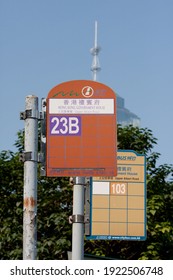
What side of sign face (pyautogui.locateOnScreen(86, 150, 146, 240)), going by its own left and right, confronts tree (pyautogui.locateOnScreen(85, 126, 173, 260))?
back

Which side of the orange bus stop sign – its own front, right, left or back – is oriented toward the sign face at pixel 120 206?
back

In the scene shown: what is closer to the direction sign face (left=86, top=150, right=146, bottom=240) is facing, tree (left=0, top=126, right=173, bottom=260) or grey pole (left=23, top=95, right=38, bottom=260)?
the grey pole

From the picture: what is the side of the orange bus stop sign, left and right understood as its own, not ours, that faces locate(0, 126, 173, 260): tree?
back

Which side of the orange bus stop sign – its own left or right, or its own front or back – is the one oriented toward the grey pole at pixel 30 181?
right

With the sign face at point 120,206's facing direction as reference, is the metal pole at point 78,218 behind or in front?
in front

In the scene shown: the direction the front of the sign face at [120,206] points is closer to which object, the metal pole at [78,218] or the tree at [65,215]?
the metal pole

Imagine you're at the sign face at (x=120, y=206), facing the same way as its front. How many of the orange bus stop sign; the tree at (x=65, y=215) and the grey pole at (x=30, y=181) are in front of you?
2

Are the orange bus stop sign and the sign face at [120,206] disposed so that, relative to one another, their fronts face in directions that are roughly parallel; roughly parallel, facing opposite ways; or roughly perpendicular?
roughly parallel

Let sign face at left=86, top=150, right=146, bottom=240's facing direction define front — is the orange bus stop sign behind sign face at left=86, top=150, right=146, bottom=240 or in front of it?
in front

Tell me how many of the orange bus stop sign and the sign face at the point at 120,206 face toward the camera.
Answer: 2

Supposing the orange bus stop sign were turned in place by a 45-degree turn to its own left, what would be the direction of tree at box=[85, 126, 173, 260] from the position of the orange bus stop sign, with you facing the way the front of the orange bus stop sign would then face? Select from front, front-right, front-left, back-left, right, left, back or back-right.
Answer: back-left

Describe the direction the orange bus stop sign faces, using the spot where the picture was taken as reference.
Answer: facing the viewer

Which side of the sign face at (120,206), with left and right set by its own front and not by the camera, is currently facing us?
front
